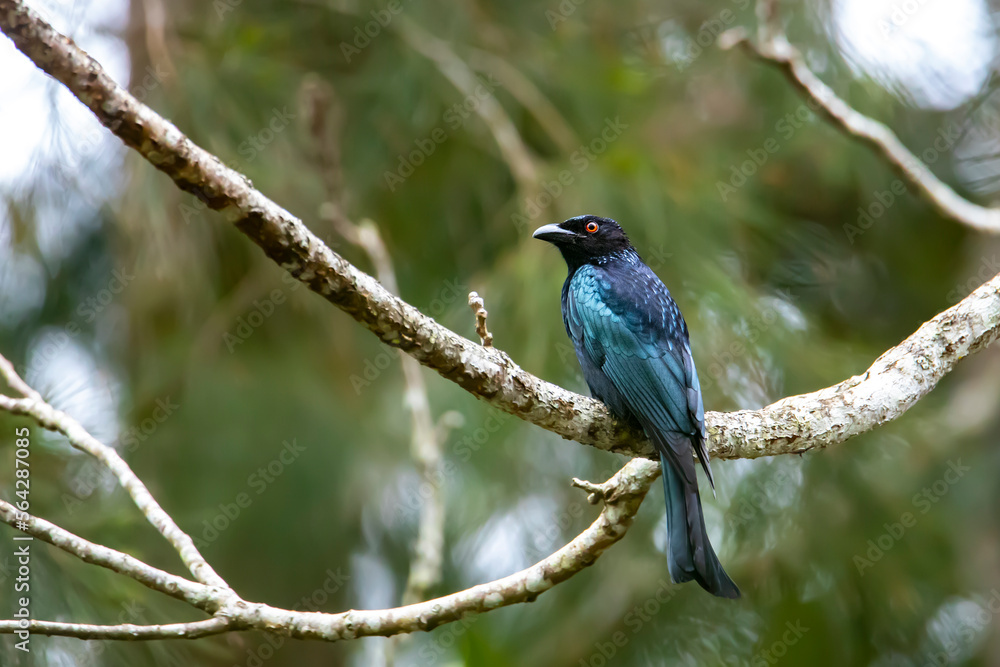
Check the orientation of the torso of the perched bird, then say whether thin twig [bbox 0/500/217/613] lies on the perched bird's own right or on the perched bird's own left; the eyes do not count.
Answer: on the perched bird's own left

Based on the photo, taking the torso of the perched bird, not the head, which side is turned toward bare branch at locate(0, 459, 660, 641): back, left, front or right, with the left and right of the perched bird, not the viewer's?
left

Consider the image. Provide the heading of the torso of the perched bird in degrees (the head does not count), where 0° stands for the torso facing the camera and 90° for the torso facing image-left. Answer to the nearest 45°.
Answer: approximately 135°

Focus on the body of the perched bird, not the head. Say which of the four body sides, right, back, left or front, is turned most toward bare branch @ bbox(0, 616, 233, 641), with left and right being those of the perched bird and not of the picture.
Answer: left
